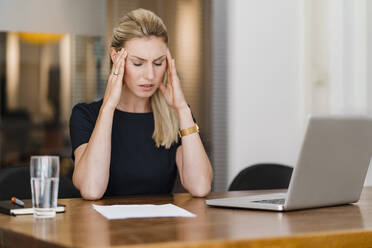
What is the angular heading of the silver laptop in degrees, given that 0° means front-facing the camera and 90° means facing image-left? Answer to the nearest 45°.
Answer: approximately 135°

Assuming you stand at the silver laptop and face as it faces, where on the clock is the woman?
The woman is roughly at 12 o'clock from the silver laptop.

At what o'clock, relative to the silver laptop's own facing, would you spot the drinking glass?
The drinking glass is roughly at 10 o'clock from the silver laptop.
